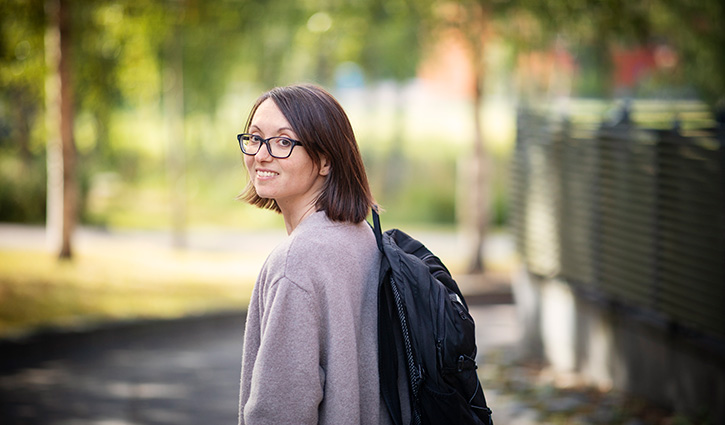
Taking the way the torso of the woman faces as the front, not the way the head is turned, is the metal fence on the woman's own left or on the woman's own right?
on the woman's own right
